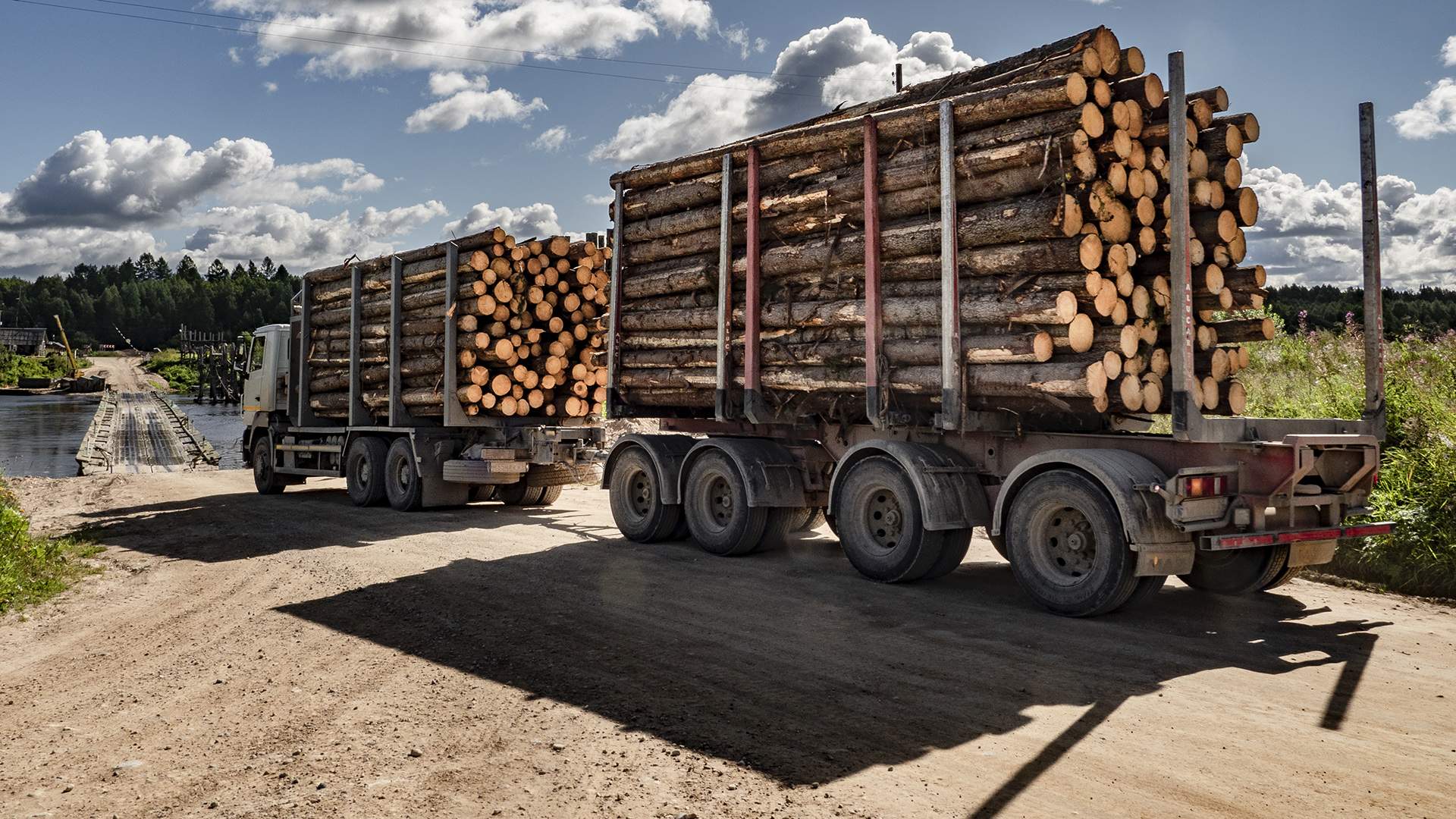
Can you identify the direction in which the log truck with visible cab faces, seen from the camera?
facing away from the viewer and to the left of the viewer
